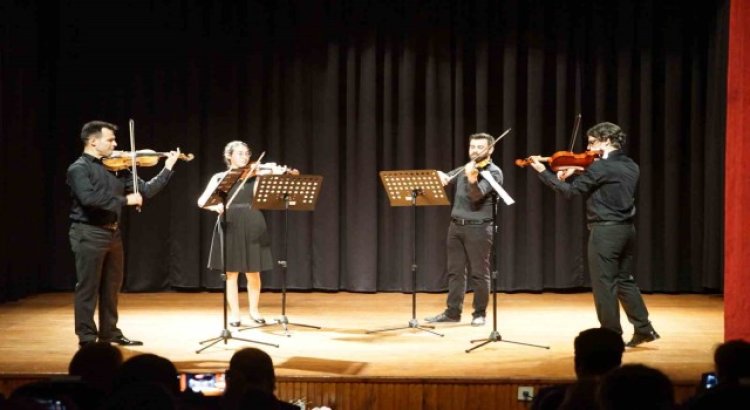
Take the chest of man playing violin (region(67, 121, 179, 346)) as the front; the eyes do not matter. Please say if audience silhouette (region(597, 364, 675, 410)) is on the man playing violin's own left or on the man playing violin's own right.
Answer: on the man playing violin's own right

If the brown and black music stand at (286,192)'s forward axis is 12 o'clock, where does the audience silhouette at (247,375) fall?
The audience silhouette is roughly at 6 o'clock from the brown and black music stand.

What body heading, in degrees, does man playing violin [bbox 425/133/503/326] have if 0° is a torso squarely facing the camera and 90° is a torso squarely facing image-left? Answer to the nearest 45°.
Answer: approximately 45°

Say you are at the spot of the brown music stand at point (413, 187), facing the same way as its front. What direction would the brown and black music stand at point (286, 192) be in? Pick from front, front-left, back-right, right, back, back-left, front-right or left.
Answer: back-left

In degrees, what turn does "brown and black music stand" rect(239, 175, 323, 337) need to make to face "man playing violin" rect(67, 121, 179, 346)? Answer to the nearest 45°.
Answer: approximately 90° to its left

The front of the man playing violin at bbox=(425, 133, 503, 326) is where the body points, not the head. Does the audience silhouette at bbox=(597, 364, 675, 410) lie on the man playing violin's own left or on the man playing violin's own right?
on the man playing violin's own left

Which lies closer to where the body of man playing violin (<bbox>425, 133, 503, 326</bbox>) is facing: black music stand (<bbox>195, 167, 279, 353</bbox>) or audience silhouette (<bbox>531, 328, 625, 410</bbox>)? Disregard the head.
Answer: the black music stand

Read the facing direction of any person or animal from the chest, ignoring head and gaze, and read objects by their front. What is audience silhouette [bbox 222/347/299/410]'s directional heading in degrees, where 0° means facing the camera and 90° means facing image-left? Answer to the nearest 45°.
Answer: approximately 180°

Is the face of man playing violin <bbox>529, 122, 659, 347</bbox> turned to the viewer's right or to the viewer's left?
to the viewer's left

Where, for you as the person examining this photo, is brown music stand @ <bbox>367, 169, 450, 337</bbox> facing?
facing away from the viewer and to the right of the viewer

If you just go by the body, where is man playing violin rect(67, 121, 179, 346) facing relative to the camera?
to the viewer's right

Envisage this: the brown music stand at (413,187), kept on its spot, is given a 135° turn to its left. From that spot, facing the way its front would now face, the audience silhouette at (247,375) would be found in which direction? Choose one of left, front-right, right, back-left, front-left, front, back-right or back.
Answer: left

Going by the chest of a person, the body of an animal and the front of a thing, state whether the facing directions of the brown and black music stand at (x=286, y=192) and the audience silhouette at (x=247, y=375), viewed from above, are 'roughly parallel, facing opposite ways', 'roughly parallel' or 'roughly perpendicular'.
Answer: roughly parallel

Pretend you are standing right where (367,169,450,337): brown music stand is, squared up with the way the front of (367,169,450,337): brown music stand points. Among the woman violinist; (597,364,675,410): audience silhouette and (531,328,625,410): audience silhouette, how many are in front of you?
0

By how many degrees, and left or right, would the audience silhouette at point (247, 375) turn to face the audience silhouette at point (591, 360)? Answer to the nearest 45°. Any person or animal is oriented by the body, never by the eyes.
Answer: approximately 90° to their right

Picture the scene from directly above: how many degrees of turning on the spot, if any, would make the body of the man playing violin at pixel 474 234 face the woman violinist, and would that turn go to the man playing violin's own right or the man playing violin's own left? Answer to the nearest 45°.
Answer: approximately 45° to the man playing violin's own right

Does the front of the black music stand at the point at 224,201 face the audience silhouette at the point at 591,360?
no

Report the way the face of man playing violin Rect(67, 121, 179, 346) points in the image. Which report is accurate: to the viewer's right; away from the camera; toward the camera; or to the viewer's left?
to the viewer's right
